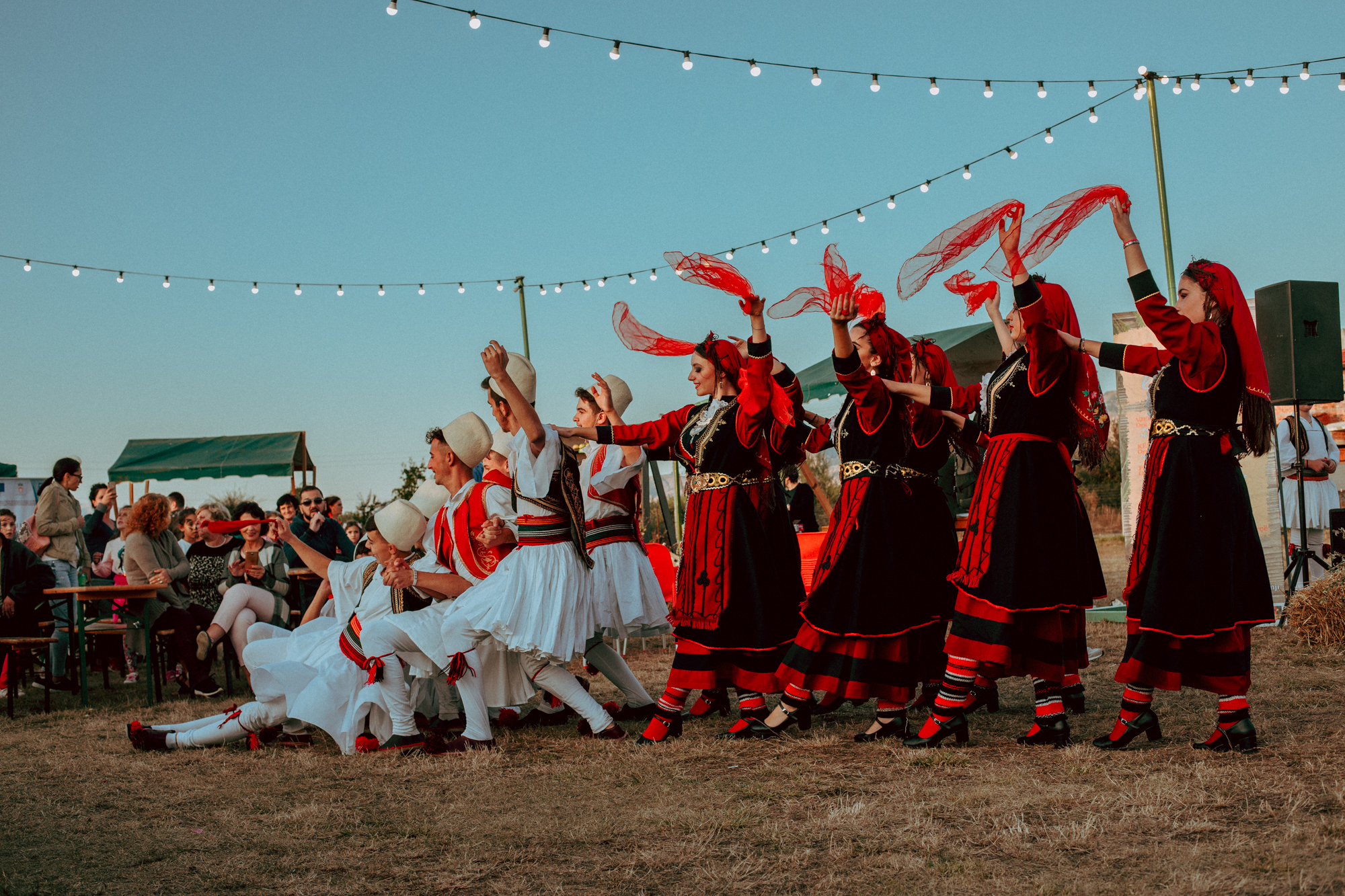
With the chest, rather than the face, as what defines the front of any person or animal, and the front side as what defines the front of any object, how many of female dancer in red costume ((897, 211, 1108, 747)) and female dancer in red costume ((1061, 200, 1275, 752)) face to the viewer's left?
2

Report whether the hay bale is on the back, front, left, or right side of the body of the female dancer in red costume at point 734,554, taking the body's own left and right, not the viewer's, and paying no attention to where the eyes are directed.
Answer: back

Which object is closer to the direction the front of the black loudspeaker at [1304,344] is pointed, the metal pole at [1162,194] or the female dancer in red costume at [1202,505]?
the female dancer in red costume

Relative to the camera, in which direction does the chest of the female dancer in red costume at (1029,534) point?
to the viewer's left

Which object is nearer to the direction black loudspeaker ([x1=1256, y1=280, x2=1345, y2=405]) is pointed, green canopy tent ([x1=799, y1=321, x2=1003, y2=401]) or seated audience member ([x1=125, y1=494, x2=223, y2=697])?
the seated audience member

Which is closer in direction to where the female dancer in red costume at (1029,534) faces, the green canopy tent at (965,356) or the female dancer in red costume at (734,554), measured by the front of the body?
the female dancer in red costume

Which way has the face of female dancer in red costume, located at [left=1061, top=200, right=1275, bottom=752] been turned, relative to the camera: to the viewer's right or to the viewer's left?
to the viewer's left

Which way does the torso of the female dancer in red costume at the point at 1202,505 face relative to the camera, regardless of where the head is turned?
to the viewer's left

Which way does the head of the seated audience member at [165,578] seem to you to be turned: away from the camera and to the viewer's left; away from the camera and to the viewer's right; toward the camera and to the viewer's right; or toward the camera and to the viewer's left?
away from the camera and to the viewer's right

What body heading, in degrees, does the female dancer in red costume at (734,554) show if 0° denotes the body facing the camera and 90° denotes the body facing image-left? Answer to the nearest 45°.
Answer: approximately 45°

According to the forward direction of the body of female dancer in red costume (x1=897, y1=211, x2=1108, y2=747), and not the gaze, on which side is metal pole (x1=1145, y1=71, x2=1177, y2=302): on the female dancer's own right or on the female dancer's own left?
on the female dancer's own right
